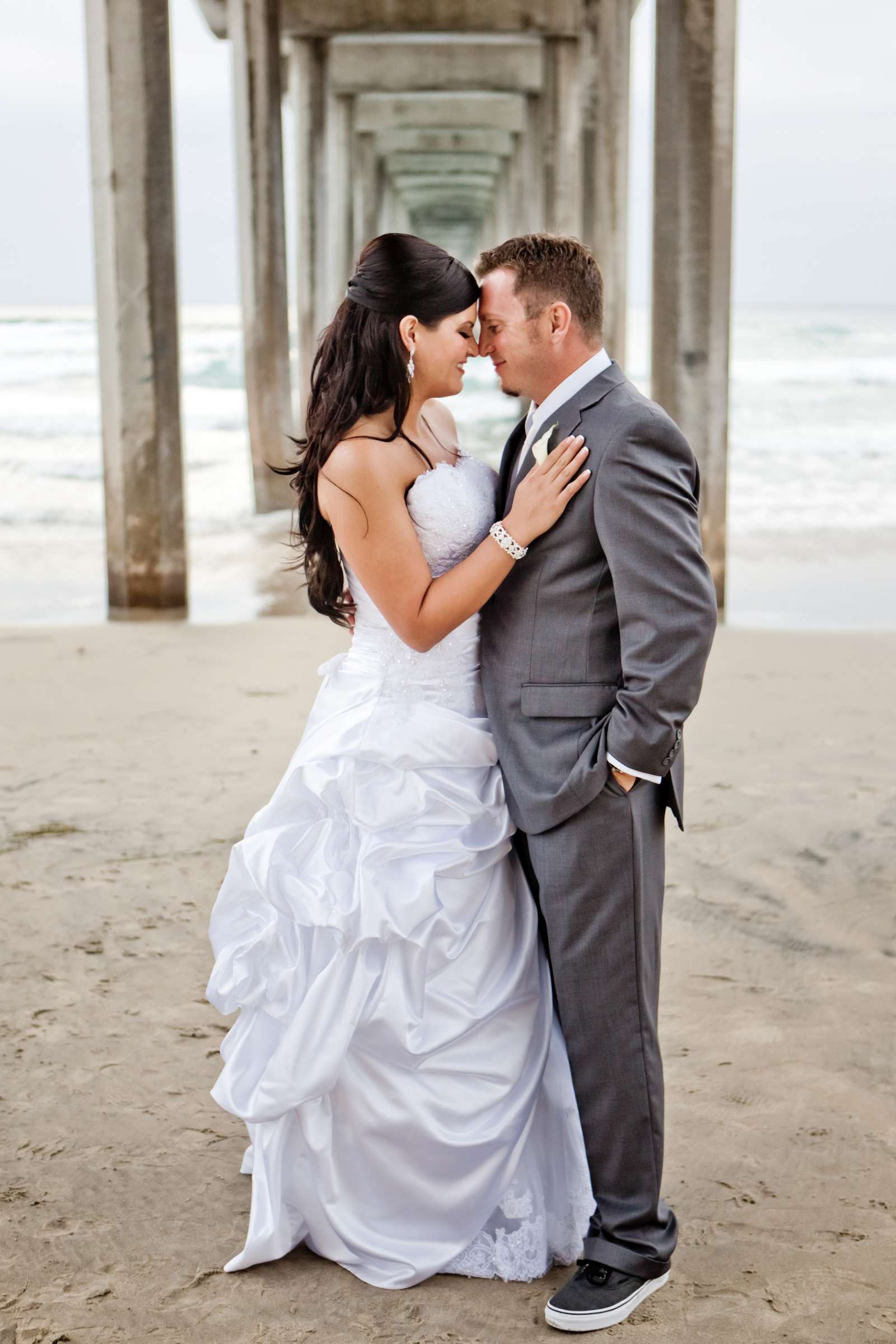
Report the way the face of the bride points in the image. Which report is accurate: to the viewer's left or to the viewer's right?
to the viewer's right

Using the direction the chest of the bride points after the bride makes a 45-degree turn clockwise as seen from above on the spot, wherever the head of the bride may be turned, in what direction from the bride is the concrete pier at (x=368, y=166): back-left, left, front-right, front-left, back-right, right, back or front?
back-left

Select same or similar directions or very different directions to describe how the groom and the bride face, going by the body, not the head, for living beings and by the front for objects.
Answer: very different directions

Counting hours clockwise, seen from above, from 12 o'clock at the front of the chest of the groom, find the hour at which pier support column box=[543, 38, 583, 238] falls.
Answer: The pier support column is roughly at 3 o'clock from the groom.

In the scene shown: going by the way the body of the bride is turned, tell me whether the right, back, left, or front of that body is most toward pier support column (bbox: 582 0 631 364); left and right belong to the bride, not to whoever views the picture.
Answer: left

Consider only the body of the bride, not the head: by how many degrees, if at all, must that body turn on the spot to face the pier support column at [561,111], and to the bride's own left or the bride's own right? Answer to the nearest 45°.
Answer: approximately 90° to the bride's own left

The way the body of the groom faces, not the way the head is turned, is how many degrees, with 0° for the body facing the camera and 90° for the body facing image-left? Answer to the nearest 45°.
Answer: approximately 90°

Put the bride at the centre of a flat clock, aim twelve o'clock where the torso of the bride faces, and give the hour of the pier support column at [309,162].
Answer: The pier support column is roughly at 9 o'clock from the bride.

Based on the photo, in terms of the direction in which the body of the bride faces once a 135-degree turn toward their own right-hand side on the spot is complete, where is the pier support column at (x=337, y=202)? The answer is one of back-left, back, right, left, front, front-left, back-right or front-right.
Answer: back-right

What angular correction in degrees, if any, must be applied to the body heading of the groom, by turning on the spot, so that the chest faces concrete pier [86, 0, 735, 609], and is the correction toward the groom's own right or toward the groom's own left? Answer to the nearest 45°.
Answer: approximately 90° to the groom's own right

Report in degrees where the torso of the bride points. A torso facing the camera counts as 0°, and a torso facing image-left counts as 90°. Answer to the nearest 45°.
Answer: approximately 270°

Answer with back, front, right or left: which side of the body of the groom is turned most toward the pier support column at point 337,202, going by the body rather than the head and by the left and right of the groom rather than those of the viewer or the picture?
right
